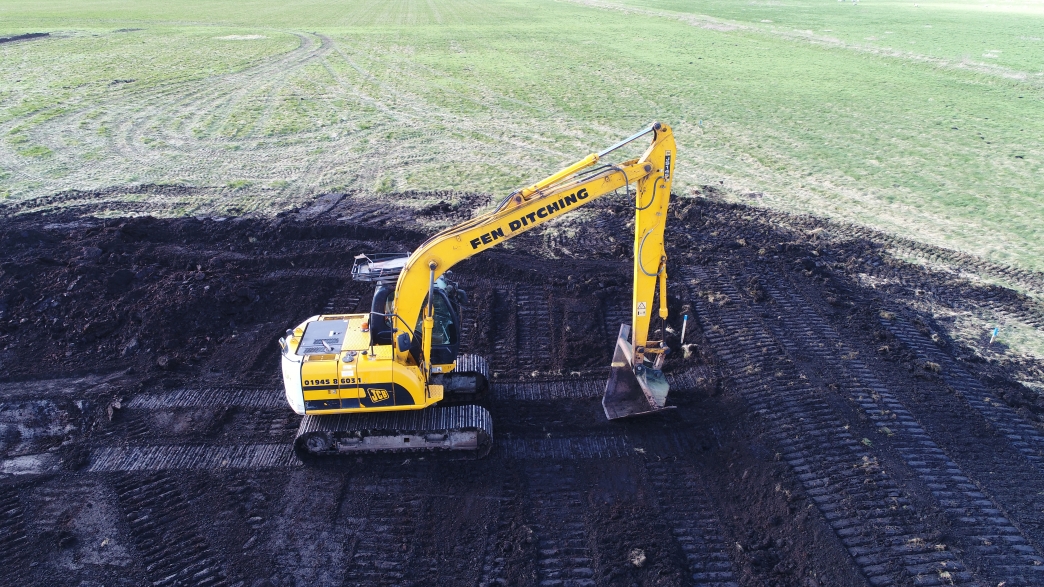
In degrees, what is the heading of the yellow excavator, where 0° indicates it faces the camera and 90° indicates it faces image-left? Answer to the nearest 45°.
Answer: approximately 270°
